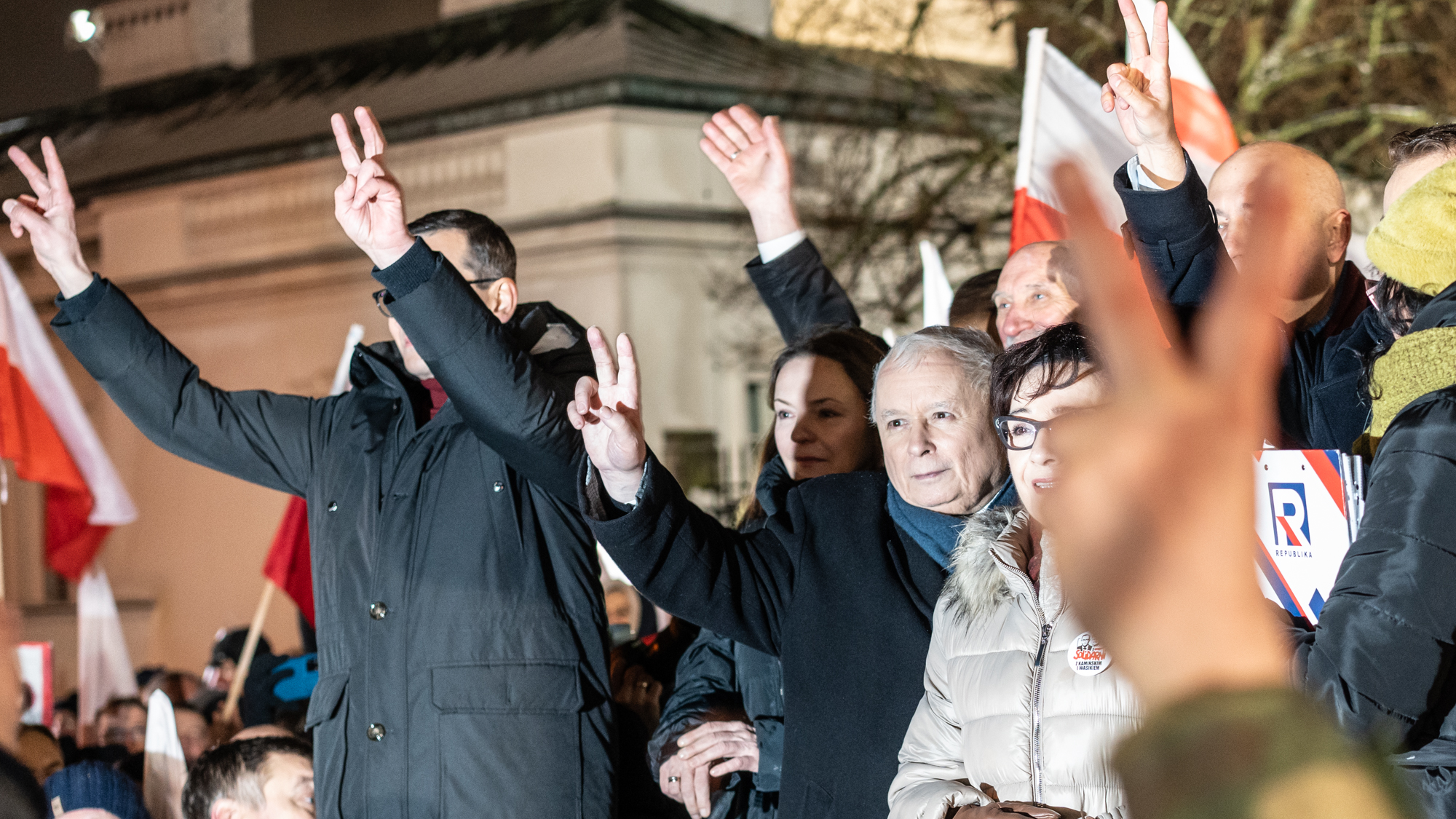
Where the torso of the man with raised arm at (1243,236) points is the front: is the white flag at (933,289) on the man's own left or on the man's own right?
on the man's own right

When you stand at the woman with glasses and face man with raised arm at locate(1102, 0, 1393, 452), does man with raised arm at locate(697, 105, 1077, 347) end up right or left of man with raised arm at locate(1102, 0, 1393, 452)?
left

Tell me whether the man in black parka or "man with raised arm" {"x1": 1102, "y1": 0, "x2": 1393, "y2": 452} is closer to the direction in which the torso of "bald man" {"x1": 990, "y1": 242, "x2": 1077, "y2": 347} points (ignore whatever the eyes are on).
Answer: the man in black parka

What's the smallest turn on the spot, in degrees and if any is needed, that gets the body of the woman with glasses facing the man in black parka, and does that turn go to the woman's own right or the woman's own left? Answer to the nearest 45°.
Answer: approximately 135° to the woman's own right

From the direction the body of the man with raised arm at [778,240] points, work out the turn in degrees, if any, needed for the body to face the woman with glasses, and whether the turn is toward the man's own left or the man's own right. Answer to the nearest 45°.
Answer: approximately 45° to the man's own left

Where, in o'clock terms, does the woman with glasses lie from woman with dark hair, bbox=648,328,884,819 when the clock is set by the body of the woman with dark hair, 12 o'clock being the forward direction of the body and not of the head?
The woman with glasses is roughly at 10 o'clock from the woman with dark hair.

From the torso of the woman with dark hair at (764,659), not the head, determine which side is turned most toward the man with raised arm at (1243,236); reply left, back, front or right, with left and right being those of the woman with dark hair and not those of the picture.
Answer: left

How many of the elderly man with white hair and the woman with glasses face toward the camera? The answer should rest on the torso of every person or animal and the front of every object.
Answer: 2

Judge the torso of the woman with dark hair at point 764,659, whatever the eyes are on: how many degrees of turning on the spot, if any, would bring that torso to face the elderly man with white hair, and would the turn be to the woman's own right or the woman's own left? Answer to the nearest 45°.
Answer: approximately 45° to the woman's own left

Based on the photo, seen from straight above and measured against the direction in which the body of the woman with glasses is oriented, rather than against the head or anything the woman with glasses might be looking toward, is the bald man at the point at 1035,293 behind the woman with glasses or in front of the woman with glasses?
behind
